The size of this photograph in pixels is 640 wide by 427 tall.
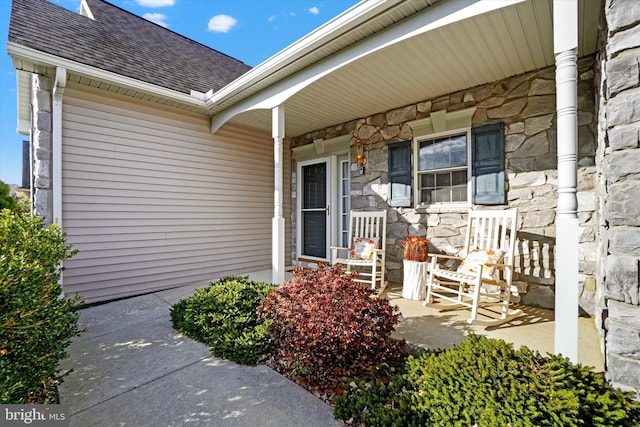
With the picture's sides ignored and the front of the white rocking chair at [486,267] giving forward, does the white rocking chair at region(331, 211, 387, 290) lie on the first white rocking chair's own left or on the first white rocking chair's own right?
on the first white rocking chair's own right

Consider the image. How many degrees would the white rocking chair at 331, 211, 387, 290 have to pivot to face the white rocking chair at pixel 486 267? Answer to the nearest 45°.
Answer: approximately 90° to its left

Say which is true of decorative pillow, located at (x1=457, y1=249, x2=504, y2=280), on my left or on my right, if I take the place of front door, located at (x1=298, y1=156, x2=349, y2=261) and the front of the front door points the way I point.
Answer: on my left

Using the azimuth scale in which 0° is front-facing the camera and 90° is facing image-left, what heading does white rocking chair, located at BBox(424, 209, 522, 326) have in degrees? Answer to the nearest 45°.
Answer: approximately 45°

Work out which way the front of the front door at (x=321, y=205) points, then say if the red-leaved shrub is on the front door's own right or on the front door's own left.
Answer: on the front door's own left

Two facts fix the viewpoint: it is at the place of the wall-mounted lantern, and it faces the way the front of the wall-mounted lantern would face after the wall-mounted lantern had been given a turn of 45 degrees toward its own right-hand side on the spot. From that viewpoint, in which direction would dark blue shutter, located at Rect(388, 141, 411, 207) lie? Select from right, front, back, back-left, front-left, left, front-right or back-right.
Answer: back-left

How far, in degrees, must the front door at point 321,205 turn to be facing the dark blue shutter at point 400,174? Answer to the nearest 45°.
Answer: approximately 90° to its left

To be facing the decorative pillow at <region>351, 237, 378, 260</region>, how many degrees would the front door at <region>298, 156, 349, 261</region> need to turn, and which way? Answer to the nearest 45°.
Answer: approximately 90° to its left

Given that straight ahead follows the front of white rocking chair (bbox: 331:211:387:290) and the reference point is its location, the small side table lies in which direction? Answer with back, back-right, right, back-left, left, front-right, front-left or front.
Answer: left

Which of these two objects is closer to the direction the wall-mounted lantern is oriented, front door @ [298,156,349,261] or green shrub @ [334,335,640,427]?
the green shrub

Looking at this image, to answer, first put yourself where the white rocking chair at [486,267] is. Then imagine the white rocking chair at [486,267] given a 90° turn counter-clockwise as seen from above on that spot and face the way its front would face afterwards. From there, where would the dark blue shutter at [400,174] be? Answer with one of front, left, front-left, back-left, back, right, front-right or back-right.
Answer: back

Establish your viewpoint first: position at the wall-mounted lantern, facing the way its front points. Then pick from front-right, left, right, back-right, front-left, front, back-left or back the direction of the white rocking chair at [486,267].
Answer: left
